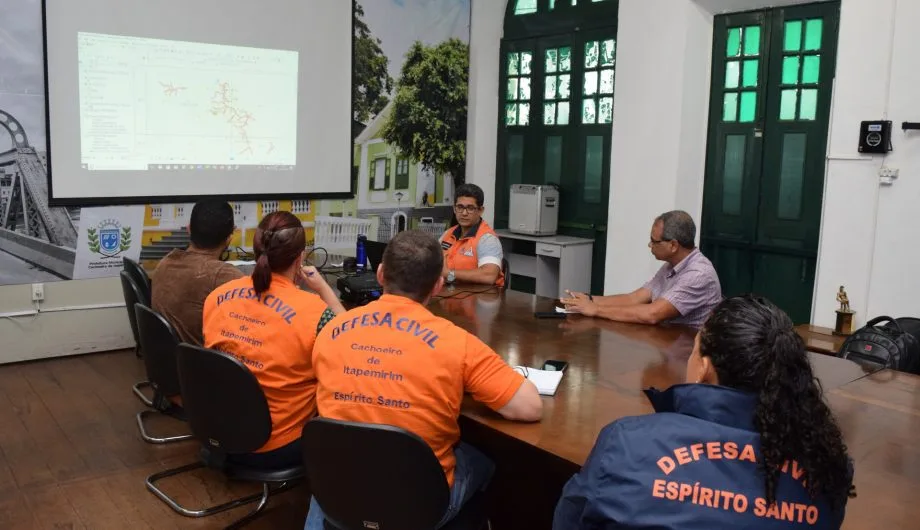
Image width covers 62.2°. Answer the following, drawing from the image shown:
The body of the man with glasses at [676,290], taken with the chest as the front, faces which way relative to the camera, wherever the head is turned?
to the viewer's left

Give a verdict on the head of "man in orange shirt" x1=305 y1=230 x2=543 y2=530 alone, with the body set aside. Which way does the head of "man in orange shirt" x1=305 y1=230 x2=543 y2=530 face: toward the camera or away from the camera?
away from the camera

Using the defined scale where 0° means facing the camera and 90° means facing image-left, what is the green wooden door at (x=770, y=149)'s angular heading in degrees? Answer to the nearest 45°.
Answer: approximately 45°

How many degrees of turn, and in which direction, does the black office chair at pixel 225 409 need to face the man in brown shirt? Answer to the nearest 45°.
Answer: approximately 45° to its left

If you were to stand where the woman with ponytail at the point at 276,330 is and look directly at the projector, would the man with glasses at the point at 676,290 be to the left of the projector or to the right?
right

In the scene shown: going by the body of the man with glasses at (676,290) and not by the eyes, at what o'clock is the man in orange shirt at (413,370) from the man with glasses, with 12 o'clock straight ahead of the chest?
The man in orange shirt is roughly at 10 o'clock from the man with glasses.

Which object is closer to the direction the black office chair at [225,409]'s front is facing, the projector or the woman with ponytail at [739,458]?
the projector

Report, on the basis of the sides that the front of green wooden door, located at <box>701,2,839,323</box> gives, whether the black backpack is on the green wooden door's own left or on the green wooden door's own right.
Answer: on the green wooden door's own left

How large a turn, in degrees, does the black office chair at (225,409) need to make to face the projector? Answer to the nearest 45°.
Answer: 0° — it already faces it

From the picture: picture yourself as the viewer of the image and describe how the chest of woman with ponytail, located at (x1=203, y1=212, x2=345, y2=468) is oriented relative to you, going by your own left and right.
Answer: facing away from the viewer and to the right of the viewer

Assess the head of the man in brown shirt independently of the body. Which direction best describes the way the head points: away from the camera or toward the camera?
away from the camera

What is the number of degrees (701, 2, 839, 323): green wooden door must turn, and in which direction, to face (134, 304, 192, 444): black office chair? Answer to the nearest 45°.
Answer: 0° — it already faces it

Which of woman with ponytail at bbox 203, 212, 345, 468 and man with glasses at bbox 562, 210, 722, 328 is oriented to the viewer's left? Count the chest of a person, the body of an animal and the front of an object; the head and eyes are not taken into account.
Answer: the man with glasses
